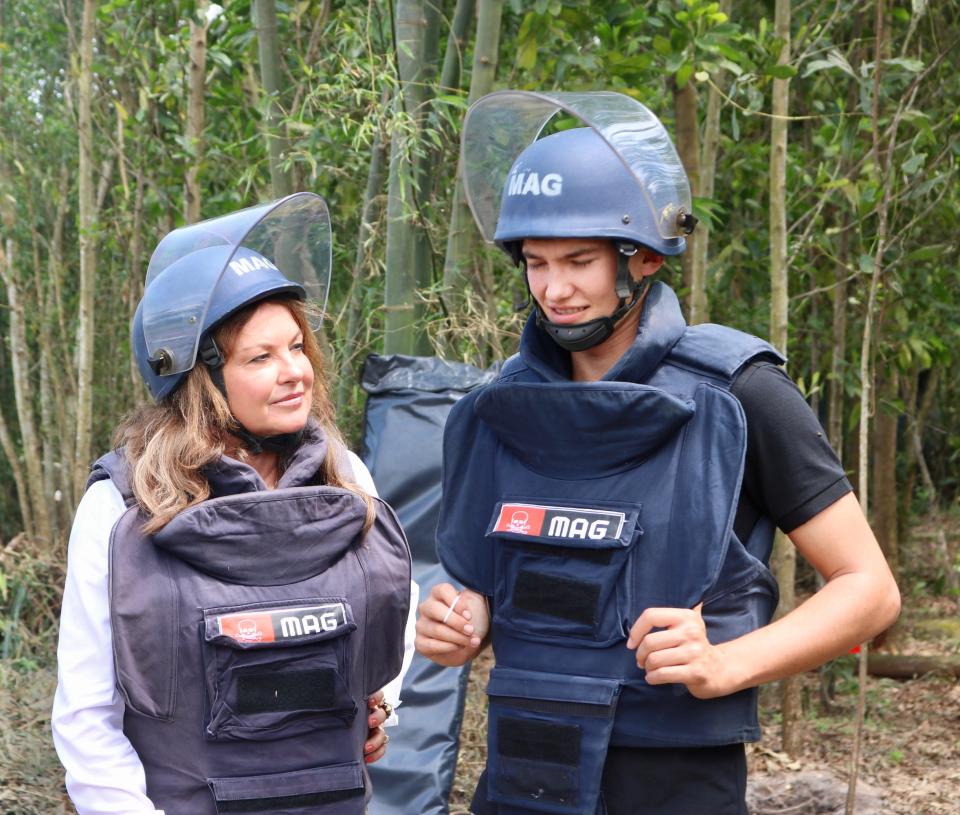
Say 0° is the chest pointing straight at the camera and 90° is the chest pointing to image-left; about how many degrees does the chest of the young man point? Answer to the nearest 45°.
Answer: approximately 45°

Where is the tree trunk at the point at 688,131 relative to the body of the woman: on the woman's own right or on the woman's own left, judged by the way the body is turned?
on the woman's own left

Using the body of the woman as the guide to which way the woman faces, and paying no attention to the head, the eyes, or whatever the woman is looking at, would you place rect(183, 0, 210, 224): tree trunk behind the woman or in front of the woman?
behind

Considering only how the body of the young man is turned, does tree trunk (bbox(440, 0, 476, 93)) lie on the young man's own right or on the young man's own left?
on the young man's own right

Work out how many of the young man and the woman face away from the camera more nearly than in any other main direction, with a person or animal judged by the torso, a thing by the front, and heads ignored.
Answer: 0

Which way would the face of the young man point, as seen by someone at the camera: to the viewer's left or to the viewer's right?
to the viewer's left

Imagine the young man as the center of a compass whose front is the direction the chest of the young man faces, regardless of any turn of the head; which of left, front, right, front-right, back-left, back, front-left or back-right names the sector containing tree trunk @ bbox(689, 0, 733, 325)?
back-right

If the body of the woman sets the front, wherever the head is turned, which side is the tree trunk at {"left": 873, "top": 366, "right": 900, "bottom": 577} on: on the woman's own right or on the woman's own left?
on the woman's own left

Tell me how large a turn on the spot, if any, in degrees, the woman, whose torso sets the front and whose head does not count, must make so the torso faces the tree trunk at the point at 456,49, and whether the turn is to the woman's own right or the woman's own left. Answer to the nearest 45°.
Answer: approximately 135° to the woman's own left

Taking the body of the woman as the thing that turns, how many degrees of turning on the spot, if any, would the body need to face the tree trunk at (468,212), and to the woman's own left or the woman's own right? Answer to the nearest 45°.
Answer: approximately 135° to the woman's own left

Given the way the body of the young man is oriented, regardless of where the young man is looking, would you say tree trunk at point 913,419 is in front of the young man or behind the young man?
behind

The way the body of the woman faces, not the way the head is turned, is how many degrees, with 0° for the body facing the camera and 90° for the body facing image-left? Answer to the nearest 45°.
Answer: approximately 315°

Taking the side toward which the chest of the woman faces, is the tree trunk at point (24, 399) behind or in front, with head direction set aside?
behind

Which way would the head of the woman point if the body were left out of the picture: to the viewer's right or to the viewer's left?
to the viewer's right
